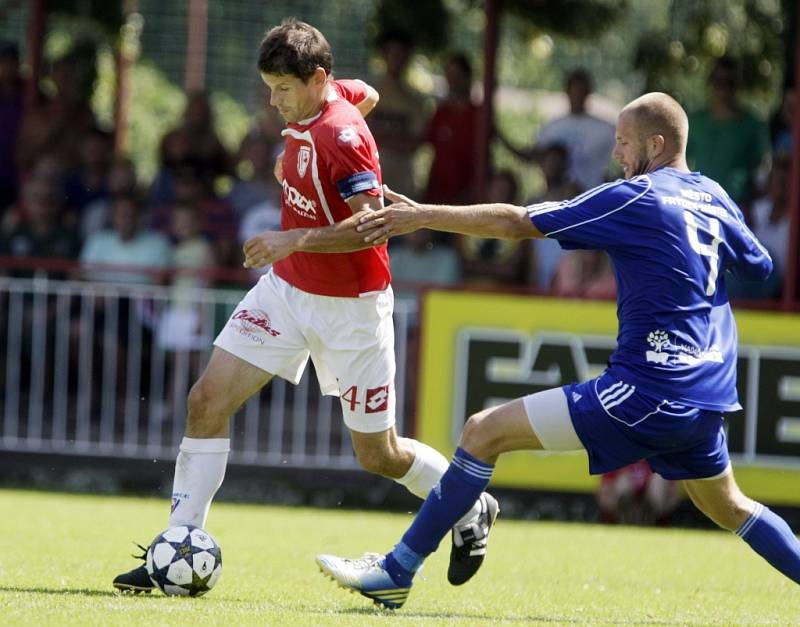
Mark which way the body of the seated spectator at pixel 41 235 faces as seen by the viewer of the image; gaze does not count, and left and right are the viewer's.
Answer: facing the viewer

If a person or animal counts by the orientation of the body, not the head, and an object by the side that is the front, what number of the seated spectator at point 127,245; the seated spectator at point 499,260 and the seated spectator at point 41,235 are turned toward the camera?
3

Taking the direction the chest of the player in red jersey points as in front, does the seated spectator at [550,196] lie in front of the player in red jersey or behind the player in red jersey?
behind

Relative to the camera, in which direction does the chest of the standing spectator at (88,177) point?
toward the camera

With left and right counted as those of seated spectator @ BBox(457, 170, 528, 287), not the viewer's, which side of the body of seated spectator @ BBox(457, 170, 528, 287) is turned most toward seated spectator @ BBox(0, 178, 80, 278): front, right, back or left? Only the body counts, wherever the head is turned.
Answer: right

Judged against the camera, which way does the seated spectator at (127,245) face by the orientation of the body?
toward the camera
